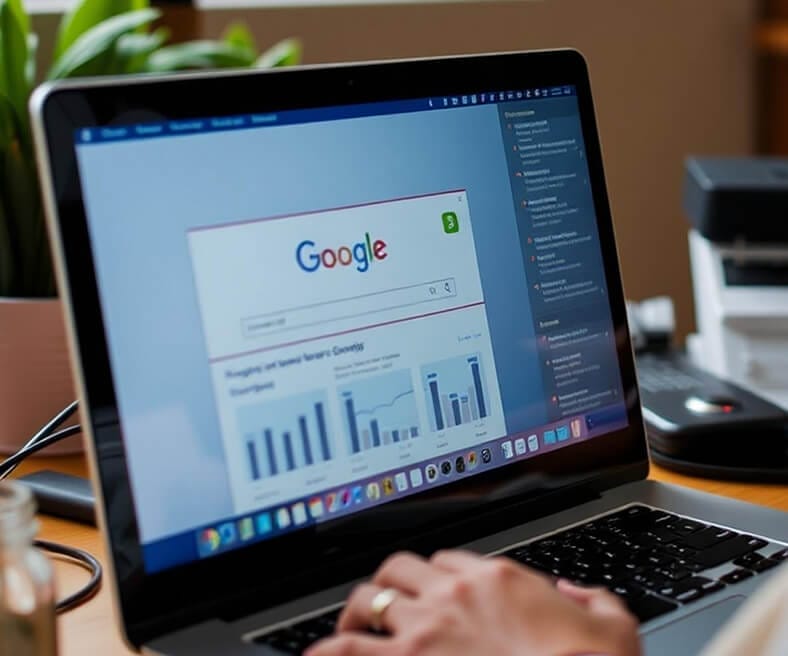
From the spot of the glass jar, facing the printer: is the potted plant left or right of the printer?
left

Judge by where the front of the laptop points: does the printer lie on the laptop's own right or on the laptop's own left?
on the laptop's own left

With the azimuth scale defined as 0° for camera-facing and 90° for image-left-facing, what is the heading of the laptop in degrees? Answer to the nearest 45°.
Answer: approximately 315°
